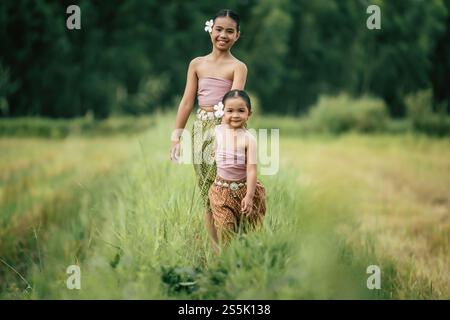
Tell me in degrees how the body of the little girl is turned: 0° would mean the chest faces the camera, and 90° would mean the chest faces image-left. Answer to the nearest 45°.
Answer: approximately 0°

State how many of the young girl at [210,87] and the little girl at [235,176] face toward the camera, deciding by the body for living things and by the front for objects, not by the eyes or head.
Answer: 2

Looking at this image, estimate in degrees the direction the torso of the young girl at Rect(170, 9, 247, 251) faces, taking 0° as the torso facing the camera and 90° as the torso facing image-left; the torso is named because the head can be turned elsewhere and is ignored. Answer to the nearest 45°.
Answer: approximately 0°
